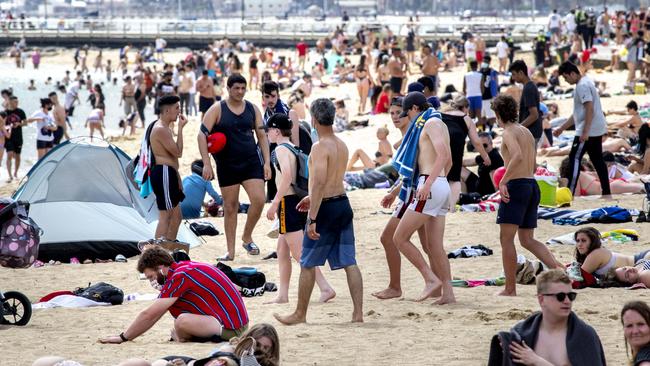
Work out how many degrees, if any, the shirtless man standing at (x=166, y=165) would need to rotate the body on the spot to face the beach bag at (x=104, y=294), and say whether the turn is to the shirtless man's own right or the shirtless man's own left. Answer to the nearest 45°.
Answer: approximately 90° to the shirtless man's own right

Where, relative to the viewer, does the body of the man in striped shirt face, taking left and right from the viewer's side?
facing to the left of the viewer

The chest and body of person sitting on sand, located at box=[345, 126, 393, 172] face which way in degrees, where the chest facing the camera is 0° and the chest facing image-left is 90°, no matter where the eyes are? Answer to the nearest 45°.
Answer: approximately 90°

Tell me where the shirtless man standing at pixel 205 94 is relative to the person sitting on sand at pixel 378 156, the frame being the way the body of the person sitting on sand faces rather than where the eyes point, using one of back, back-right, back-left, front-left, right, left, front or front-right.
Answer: front-right

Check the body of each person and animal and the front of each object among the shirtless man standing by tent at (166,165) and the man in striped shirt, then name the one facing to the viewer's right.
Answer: the shirtless man standing by tent

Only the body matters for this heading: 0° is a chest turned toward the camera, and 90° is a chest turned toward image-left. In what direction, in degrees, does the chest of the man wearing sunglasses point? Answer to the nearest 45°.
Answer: approximately 315°
